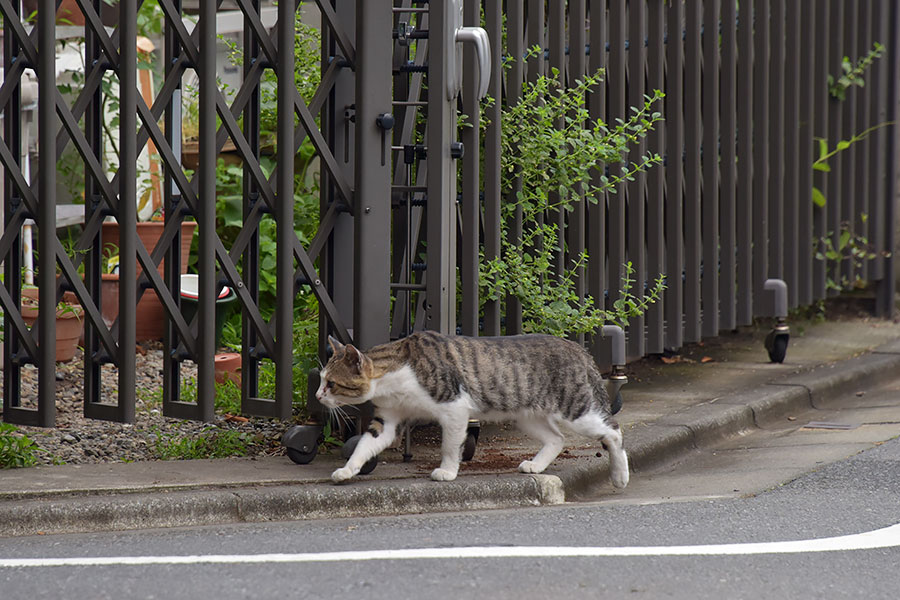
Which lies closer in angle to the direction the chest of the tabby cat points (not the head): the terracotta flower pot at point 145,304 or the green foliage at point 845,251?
the terracotta flower pot

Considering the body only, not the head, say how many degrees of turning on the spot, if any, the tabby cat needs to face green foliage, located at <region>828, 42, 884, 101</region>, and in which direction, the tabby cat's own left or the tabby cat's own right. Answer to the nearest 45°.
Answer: approximately 135° to the tabby cat's own right

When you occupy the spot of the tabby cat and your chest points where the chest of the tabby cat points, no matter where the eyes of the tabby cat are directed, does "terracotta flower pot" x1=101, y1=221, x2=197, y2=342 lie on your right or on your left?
on your right

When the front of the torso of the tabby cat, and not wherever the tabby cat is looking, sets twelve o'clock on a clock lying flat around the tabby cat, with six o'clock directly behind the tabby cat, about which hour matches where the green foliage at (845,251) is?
The green foliage is roughly at 4 o'clock from the tabby cat.

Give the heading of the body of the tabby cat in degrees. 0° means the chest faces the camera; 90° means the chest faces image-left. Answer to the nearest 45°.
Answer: approximately 90°

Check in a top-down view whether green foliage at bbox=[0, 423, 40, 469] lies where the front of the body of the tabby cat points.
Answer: yes

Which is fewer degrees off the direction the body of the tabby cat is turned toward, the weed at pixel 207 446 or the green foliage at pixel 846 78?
the weed

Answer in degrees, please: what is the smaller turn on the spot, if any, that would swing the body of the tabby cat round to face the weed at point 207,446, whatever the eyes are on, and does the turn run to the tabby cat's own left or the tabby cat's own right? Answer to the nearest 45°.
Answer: approximately 45° to the tabby cat's own right

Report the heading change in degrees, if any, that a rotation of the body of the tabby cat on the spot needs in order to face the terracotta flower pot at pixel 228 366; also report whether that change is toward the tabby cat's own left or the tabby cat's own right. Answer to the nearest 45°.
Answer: approximately 45° to the tabby cat's own right
